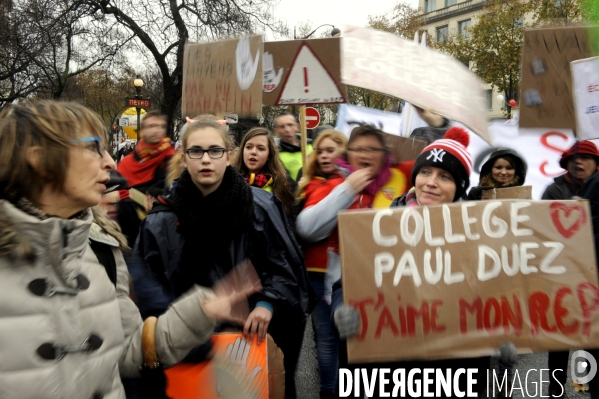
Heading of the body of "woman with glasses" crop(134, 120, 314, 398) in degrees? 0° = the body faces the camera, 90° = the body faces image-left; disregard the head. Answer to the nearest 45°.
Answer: approximately 0°

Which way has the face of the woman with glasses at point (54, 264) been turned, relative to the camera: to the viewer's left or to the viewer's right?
to the viewer's right

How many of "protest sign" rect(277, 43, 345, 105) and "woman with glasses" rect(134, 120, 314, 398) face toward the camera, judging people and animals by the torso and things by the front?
2

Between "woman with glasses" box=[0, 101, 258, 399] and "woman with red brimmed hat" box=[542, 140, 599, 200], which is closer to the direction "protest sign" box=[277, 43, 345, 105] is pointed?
the woman with glasses

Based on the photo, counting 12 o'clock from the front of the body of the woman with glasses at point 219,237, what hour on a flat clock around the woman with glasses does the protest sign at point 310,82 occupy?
The protest sign is roughly at 7 o'clock from the woman with glasses.

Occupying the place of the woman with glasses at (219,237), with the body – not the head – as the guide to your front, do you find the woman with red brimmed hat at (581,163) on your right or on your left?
on your left

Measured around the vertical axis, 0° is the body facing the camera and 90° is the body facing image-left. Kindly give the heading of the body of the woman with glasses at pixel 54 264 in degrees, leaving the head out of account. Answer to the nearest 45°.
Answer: approximately 315°

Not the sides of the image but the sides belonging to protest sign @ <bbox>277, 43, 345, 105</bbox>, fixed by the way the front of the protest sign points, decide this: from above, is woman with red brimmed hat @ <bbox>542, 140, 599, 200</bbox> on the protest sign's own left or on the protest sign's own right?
on the protest sign's own left

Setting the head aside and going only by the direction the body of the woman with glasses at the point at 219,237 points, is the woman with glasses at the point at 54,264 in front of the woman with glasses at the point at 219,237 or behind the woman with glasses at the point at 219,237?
in front

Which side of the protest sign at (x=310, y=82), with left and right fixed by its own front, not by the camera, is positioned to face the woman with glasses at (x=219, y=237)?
front
